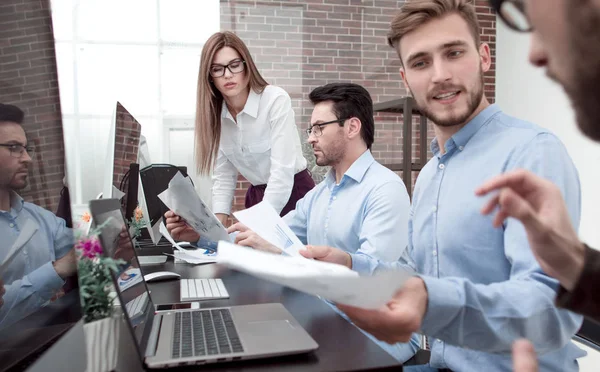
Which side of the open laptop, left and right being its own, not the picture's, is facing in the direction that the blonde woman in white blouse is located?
left

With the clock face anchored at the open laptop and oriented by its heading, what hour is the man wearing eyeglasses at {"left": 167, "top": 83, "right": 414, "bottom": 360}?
The man wearing eyeglasses is roughly at 10 o'clock from the open laptop.

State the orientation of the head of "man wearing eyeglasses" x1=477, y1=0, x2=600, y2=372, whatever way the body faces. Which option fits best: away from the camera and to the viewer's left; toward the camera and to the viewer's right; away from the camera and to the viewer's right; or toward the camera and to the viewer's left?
away from the camera and to the viewer's left

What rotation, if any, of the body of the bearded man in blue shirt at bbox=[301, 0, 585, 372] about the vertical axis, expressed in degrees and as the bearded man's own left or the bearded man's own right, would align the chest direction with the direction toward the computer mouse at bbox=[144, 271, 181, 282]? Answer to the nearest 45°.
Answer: approximately 45° to the bearded man's own right

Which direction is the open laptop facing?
to the viewer's right

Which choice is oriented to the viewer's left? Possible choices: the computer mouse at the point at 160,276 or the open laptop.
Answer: the computer mouse

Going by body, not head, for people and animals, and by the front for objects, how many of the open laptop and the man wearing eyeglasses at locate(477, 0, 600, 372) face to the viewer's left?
1

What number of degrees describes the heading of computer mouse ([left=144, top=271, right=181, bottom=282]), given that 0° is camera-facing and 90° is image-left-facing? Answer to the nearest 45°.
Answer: approximately 90°
